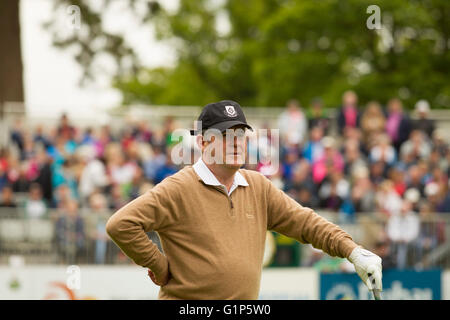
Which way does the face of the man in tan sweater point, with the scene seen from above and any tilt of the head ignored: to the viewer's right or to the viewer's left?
to the viewer's right

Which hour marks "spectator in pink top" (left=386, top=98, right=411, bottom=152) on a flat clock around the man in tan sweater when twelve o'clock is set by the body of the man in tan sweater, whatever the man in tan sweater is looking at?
The spectator in pink top is roughly at 8 o'clock from the man in tan sweater.

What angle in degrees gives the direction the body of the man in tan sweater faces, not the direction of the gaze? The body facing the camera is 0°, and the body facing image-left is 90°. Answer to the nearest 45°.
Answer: approximately 315°
